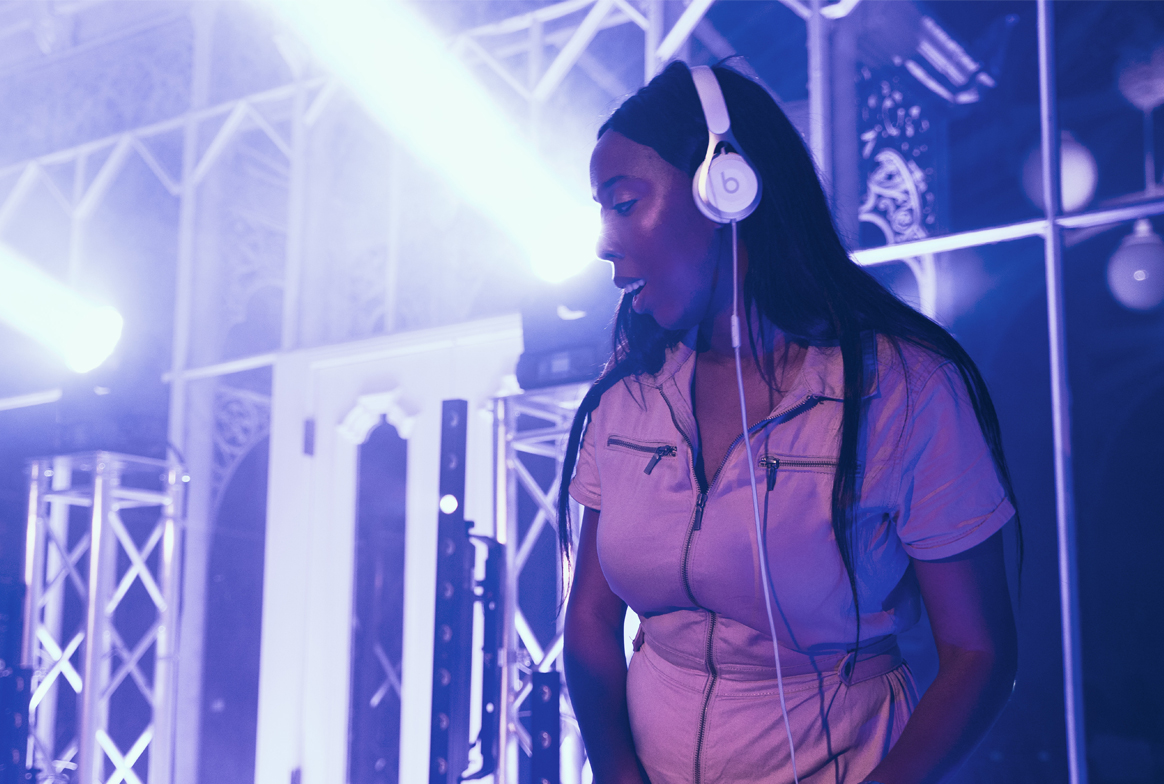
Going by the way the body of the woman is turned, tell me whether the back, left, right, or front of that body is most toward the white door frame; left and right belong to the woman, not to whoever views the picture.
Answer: right

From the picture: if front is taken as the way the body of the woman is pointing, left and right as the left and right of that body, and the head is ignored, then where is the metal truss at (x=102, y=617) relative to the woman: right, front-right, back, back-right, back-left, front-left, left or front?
right

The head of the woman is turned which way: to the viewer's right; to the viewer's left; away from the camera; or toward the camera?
to the viewer's left

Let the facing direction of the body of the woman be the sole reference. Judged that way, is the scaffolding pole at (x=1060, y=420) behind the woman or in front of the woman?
behind

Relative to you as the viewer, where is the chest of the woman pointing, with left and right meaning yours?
facing the viewer and to the left of the viewer

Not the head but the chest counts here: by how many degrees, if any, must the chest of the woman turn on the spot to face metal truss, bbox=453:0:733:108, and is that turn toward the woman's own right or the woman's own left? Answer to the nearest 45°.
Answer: approximately 135° to the woman's own right

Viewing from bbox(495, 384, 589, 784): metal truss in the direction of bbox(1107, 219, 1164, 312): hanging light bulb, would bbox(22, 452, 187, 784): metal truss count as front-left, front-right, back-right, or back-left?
back-left

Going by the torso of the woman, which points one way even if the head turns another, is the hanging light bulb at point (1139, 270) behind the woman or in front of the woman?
behind
